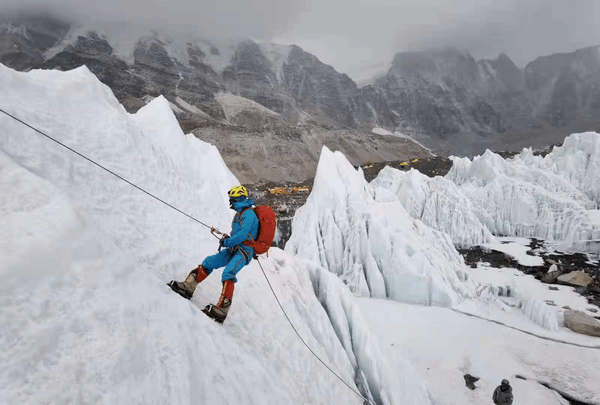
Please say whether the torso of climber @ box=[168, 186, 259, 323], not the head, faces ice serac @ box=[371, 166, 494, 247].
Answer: no

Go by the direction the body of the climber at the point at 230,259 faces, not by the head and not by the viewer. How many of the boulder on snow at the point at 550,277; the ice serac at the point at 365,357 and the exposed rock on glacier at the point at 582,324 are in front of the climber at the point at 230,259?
0

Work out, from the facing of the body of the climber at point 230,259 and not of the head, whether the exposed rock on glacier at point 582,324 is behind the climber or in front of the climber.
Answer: behind

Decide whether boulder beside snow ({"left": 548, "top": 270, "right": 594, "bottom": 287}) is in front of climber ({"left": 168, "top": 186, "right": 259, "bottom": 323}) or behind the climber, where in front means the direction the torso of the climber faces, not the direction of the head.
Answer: behind

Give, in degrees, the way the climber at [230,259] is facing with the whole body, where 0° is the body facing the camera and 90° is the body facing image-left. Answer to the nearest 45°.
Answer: approximately 90°

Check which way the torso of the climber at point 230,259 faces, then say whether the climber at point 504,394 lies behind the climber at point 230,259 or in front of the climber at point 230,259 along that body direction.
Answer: behind

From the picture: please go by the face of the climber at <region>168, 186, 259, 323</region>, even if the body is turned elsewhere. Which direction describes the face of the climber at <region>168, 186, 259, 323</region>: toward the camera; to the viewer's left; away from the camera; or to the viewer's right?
to the viewer's left

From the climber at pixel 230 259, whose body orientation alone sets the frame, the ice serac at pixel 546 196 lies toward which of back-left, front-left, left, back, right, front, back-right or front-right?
back-right

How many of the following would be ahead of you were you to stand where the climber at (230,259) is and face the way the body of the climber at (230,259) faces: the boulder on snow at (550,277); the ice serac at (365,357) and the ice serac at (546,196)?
0

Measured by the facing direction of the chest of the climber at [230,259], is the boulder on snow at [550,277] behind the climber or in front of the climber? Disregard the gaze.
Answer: behind

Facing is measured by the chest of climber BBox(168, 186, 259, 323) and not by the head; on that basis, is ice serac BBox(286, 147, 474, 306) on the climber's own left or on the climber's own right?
on the climber's own right
